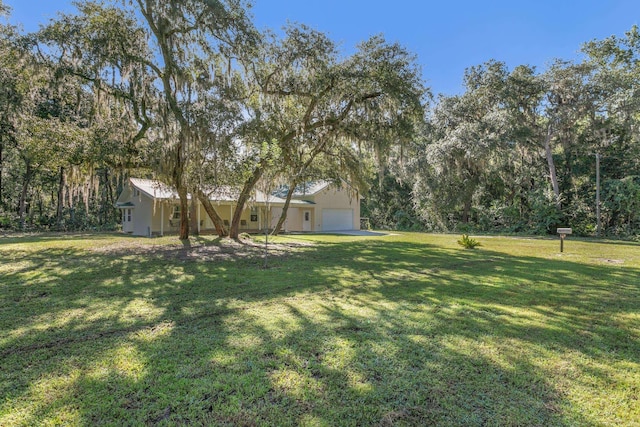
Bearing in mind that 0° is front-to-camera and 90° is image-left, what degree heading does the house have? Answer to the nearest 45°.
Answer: approximately 0°
